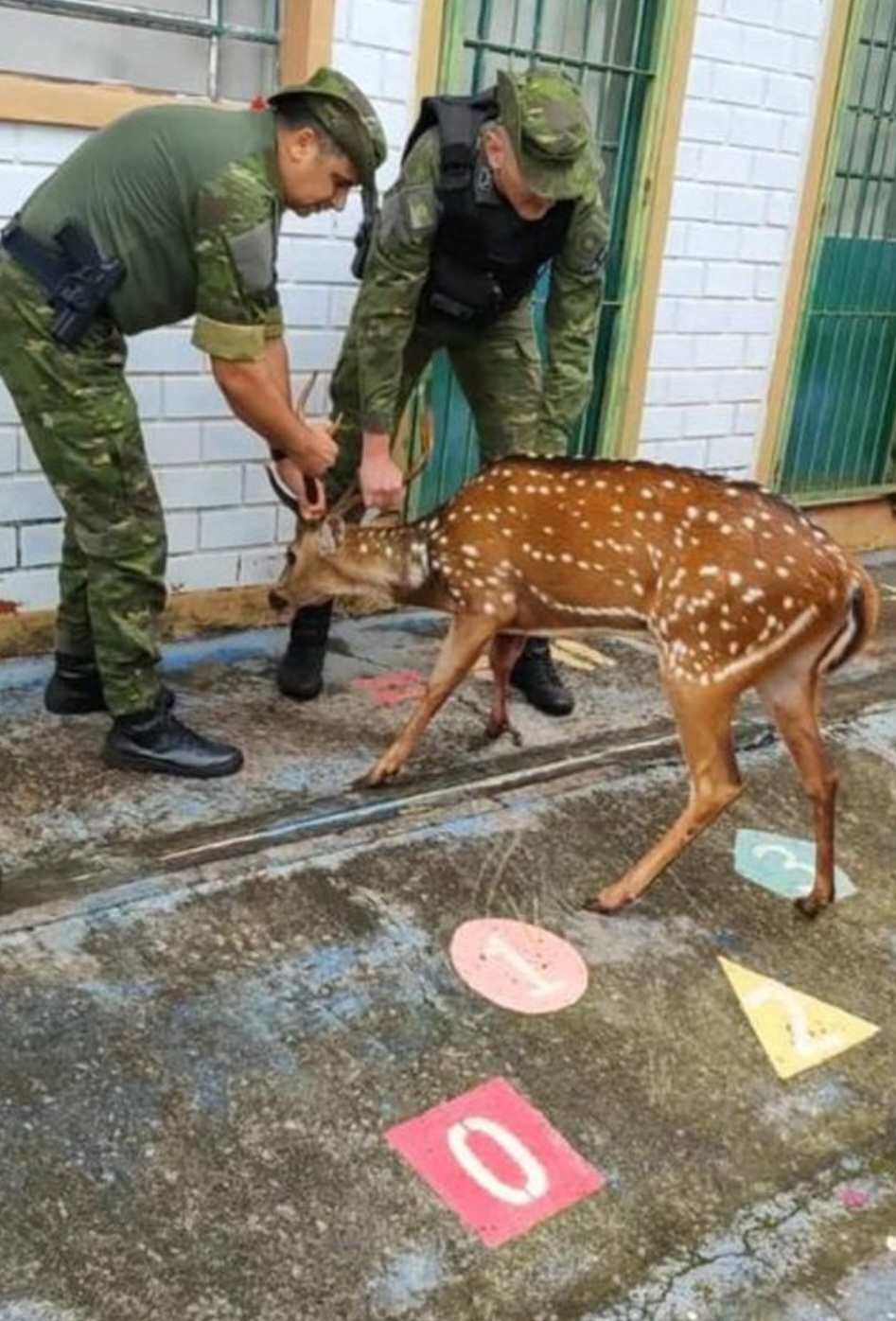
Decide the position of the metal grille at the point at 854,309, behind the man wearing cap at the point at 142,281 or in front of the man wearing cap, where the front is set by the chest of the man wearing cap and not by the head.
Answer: in front

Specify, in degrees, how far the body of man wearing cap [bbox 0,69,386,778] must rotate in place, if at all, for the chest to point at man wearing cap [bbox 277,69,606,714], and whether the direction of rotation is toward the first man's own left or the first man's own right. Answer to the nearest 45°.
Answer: approximately 45° to the first man's own left

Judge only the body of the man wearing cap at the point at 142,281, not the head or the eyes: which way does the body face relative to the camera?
to the viewer's right

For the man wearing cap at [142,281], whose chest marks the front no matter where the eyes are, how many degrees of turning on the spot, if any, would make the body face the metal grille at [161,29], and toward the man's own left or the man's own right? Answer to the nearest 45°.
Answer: approximately 90° to the man's own left

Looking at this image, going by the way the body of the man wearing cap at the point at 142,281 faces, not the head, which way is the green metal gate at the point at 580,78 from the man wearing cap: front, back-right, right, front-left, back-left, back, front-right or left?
front-left

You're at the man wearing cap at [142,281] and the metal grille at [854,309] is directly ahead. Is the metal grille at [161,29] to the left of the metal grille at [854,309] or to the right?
left

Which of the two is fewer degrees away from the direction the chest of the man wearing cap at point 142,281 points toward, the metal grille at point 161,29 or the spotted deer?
the spotted deer
